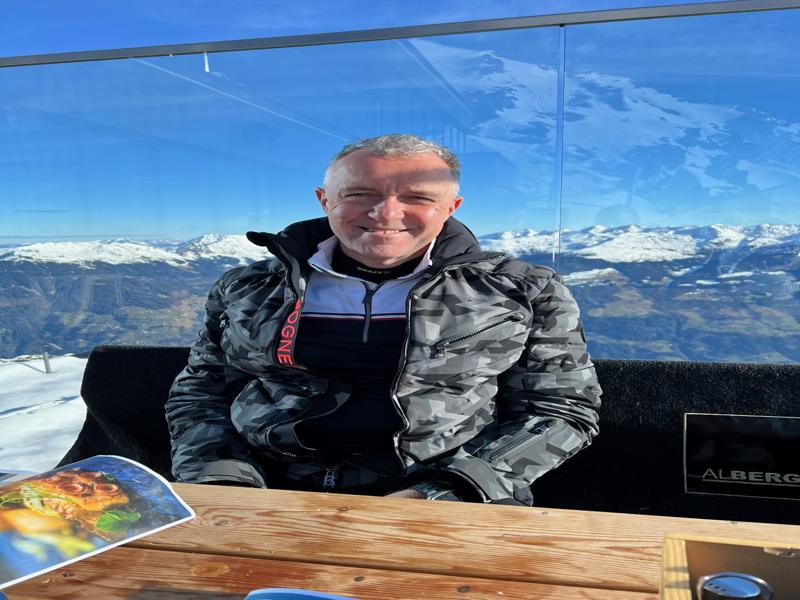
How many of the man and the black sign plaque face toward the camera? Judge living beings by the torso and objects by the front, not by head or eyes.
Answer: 2

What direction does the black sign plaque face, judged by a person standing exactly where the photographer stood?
facing the viewer

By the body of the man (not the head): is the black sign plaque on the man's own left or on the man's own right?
on the man's own left

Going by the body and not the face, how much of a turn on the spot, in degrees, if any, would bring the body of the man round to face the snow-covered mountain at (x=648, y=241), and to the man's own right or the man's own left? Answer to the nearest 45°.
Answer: approximately 135° to the man's own left

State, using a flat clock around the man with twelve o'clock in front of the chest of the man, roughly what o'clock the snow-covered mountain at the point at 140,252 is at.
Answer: The snow-covered mountain is roughly at 5 o'clock from the man.

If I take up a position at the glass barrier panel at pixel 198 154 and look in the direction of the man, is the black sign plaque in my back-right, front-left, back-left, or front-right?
front-left

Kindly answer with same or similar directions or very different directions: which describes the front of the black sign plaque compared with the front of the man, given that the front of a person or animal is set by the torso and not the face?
same or similar directions

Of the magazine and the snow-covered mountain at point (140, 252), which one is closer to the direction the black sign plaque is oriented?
the magazine

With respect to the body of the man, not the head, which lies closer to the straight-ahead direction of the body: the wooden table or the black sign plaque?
the wooden table

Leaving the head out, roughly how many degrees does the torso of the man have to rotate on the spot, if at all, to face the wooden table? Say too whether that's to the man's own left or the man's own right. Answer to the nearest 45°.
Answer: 0° — they already face it

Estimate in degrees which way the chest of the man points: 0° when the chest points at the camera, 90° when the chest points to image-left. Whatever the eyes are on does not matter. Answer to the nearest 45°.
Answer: approximately 0°
